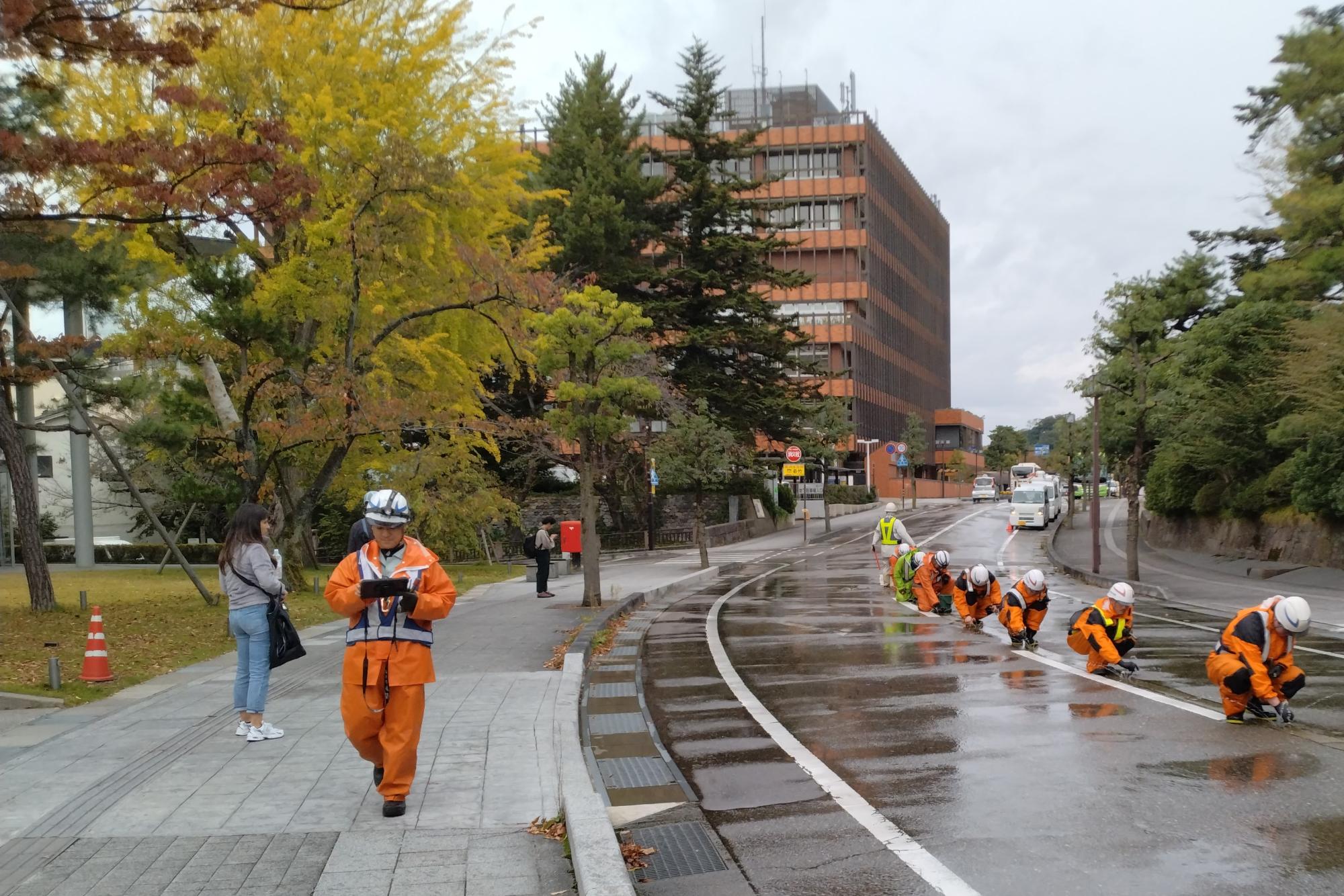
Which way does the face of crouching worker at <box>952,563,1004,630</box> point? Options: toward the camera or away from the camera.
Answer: toward the camera

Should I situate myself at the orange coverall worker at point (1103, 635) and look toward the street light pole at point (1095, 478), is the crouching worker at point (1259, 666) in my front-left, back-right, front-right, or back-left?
back-right

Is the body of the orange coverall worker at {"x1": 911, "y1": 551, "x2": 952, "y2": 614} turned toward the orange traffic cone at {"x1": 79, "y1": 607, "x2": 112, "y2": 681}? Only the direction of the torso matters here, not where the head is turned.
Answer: no

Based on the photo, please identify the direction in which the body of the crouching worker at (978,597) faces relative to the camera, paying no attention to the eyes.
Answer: toward the camera

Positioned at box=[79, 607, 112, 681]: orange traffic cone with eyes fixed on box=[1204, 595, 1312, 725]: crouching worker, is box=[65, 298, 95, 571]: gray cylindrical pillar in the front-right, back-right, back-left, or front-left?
back-left

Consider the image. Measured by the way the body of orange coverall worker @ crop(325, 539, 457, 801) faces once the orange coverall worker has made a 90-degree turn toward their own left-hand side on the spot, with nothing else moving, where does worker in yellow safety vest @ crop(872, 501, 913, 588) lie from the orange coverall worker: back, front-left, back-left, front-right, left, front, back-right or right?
front-left

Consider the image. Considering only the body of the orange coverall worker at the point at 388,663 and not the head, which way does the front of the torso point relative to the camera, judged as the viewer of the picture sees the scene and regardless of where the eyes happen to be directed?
toward the camera

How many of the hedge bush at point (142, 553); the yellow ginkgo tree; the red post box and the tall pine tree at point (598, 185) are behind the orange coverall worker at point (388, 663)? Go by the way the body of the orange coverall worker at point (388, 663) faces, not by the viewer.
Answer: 4

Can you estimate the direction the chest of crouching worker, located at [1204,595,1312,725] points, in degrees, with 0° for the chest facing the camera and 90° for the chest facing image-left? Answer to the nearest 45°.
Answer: approximately 315°

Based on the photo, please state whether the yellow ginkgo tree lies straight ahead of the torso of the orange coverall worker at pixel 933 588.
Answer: no

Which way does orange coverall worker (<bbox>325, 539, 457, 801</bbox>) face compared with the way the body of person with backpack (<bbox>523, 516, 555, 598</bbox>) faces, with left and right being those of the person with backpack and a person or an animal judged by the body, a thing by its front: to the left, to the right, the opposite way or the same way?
to the right

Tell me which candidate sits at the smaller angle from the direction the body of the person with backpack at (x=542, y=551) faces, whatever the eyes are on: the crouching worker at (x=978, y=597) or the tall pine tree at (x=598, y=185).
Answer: the crouching worker

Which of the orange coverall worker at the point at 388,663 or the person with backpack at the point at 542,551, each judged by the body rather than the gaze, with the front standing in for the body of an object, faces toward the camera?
the orange coverall worker

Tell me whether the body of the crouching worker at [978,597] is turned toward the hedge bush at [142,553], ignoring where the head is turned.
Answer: no

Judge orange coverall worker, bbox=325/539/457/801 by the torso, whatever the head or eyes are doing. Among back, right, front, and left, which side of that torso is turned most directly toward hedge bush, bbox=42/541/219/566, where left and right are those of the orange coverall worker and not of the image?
back
